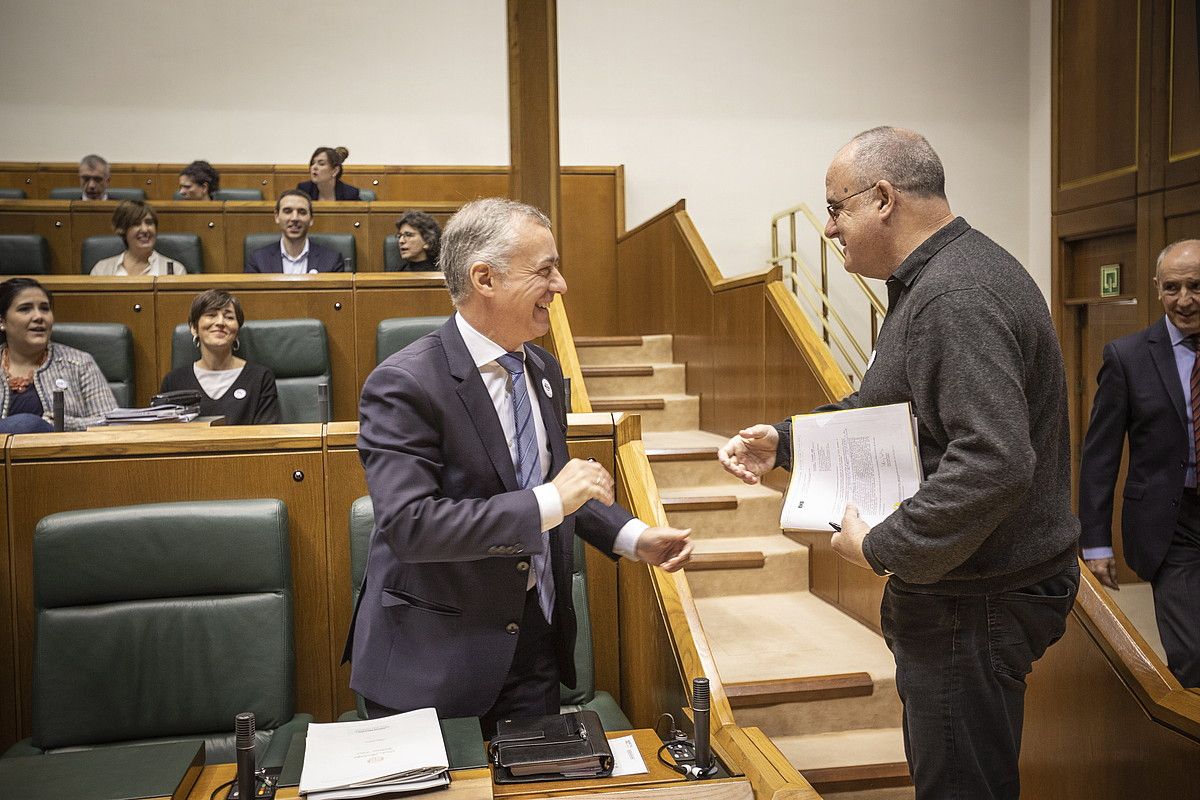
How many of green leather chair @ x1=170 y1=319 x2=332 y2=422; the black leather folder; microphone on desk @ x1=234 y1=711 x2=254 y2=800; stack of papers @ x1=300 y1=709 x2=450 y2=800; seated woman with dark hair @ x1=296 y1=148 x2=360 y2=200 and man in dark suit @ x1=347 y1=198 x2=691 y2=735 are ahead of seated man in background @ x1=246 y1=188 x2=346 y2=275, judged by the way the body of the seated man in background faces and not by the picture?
5

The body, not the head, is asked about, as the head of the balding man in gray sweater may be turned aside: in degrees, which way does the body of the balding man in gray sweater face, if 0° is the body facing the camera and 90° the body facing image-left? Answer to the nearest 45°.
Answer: approximately 90°

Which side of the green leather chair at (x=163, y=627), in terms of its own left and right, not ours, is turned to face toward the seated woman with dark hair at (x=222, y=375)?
back

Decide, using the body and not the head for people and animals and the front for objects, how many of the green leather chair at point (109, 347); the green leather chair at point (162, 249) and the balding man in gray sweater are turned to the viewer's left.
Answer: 1

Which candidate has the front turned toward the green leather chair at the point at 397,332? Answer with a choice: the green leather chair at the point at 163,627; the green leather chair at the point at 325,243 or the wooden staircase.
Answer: the green leather chair at the point at 325,243

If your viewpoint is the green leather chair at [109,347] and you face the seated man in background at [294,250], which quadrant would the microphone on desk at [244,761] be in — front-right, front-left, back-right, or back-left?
back-right

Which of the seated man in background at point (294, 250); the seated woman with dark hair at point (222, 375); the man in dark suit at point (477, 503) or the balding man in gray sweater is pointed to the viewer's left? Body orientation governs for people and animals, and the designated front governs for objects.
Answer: the balding man in gray sweater

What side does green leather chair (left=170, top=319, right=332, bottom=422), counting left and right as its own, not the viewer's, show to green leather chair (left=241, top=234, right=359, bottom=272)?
back
